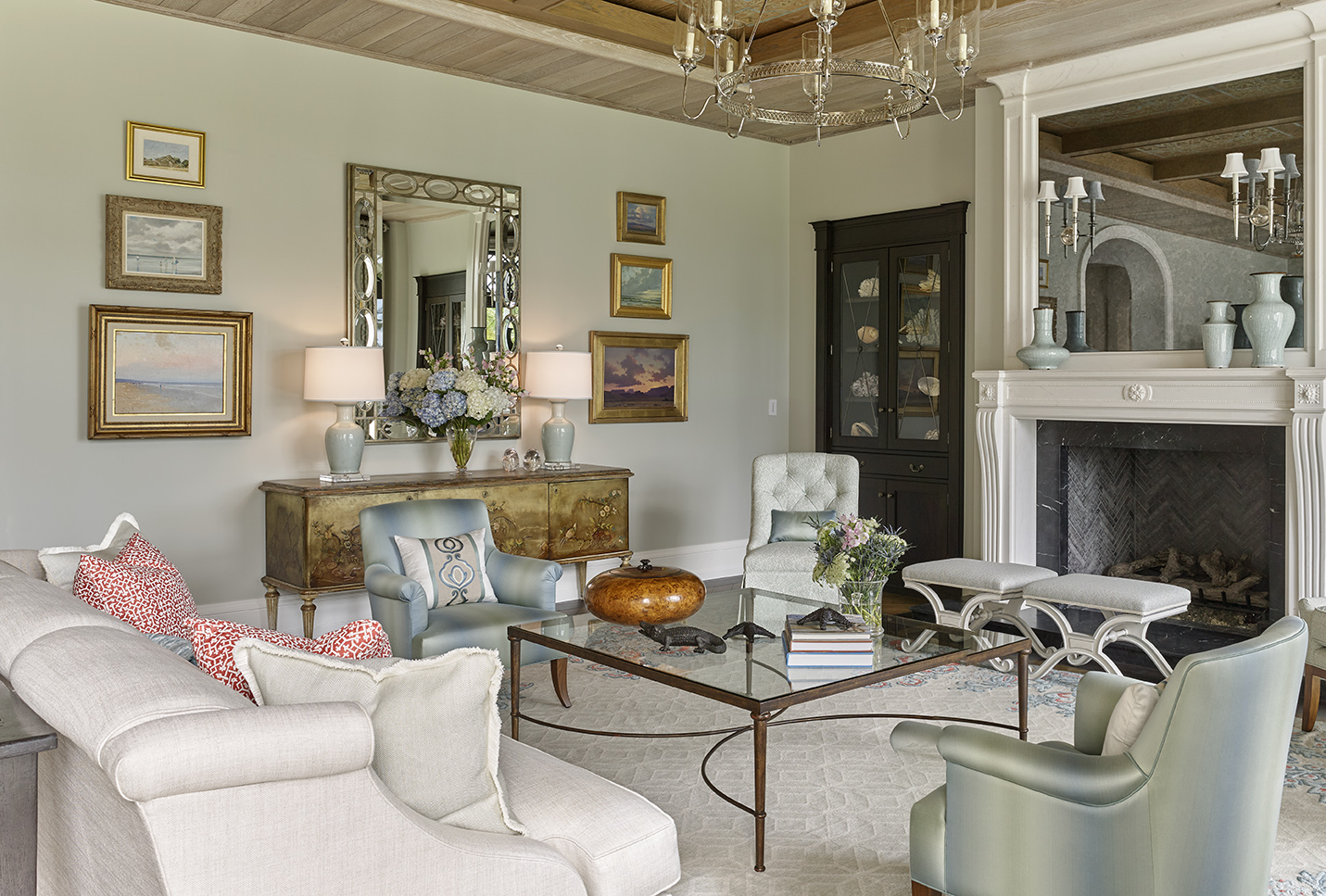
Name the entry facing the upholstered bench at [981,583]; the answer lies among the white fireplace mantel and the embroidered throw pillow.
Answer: the white fireplace mantel

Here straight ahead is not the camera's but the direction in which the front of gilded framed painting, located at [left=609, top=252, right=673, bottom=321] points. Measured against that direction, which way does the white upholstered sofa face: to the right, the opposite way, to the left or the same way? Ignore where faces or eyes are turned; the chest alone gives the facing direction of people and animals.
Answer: to the left

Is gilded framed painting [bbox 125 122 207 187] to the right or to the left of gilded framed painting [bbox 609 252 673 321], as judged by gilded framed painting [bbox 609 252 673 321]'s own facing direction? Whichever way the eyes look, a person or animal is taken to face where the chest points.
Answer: on its right

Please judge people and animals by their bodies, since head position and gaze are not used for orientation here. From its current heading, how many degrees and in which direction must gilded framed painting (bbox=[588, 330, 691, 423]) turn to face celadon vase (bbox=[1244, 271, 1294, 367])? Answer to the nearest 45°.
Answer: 0° — it already faces it

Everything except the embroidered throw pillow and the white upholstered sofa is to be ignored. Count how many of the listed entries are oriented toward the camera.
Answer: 1

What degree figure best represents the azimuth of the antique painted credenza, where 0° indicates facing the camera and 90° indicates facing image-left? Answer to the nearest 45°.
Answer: approximately 315°

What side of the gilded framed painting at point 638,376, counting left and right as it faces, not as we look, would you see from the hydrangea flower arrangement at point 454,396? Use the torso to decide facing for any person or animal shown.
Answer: right
